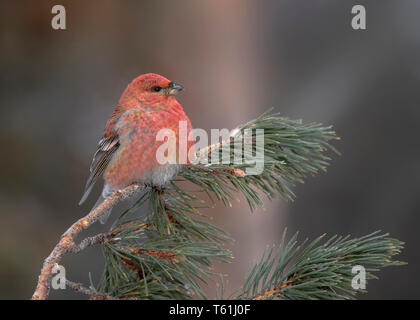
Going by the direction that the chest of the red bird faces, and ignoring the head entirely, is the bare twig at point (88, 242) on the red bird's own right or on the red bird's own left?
on the red bird's own right

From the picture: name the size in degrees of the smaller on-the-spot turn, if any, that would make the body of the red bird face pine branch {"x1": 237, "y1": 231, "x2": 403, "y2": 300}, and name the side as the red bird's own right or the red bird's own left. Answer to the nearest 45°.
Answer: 0° — it already faces it
